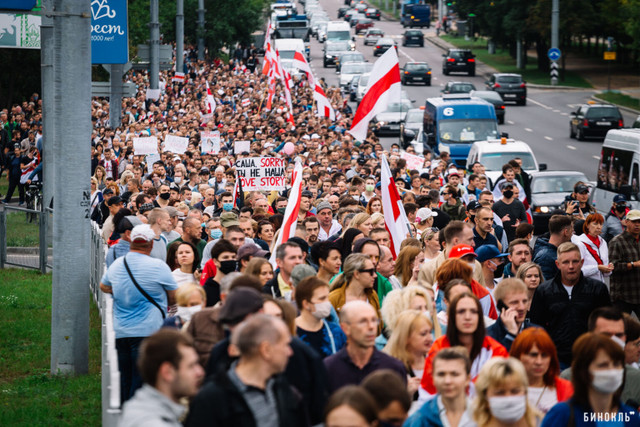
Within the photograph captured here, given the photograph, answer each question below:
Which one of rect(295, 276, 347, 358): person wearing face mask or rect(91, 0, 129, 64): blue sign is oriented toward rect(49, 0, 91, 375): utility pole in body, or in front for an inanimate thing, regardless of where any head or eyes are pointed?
the blue sign

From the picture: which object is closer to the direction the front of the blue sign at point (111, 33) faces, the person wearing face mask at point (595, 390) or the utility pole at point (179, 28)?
the person wearing face mask

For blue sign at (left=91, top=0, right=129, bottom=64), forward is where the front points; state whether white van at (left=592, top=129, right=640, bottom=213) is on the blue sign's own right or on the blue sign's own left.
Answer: on the blue sign's own left

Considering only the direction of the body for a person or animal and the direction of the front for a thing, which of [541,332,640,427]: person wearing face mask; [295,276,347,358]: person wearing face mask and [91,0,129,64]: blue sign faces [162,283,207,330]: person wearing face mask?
the blue sign

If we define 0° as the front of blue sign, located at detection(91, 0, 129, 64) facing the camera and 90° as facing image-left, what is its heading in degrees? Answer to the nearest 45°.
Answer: approximately 0°

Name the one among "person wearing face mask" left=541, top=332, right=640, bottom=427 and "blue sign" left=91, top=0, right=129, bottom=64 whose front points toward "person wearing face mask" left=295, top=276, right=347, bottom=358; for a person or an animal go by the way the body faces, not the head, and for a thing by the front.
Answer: the blue sign

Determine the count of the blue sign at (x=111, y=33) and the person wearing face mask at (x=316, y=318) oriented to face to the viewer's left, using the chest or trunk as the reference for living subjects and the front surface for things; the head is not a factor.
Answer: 0

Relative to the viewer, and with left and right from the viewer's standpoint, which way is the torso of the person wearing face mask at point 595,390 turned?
facing the viewer and to the right of the viewer

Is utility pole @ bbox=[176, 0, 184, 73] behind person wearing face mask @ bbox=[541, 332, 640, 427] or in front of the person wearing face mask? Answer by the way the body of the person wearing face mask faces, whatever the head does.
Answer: behind
